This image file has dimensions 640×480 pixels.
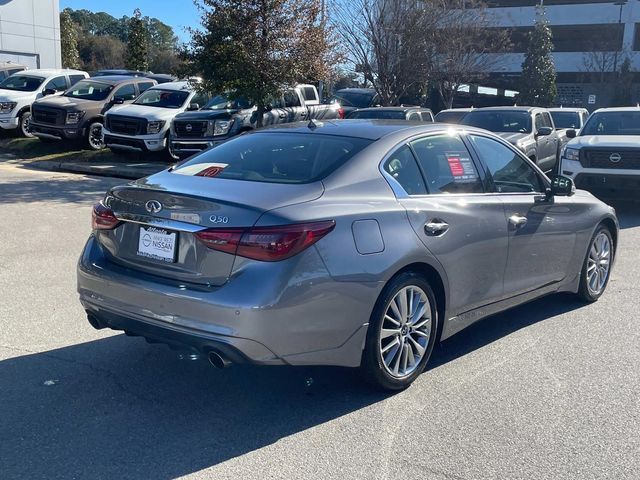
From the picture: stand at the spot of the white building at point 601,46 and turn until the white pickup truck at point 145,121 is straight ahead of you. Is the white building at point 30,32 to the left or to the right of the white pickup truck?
right

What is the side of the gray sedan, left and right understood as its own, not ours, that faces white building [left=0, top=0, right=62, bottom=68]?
left

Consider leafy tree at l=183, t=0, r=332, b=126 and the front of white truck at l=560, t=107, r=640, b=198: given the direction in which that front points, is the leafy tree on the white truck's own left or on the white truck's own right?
on the white truck's own right

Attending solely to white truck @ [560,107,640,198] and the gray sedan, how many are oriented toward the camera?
1

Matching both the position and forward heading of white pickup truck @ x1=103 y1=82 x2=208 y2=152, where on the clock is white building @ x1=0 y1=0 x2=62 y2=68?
The white building is roughly at 4 o'clock from the white pickup truck.

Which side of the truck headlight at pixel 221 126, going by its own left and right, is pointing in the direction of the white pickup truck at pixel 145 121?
right

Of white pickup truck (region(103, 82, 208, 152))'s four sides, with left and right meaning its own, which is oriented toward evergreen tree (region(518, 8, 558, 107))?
back

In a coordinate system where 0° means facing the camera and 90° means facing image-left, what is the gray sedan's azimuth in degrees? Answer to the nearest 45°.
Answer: approximately 225°

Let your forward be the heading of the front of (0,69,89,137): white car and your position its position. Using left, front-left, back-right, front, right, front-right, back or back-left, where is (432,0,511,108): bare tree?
back-left

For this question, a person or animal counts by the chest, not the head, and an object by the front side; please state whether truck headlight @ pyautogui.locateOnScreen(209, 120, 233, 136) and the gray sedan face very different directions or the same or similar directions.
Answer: very different directions

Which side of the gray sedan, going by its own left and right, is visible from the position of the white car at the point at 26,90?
left

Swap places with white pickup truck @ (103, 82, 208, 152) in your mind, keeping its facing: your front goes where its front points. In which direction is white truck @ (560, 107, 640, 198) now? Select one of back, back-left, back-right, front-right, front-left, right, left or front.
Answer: left

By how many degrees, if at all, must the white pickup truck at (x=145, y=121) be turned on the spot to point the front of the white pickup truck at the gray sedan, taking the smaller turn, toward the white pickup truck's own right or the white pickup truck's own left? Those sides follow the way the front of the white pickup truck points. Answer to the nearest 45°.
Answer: approximately 45° to the white pickup truck's own left

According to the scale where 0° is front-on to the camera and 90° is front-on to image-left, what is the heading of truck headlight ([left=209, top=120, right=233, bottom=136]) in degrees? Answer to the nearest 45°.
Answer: approximately 45°

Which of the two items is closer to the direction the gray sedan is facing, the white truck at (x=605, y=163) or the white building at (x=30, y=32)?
the white truck

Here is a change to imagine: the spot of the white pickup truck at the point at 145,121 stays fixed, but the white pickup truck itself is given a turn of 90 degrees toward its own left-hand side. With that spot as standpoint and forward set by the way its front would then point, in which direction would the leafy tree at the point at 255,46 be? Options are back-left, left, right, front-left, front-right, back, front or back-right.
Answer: front

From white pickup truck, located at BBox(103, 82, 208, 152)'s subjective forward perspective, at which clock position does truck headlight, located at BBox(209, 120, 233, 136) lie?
The truck headlight is roughly at 9 o'clock from the white pickup truck.
